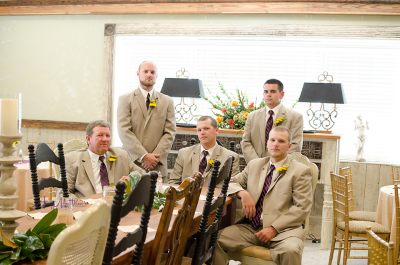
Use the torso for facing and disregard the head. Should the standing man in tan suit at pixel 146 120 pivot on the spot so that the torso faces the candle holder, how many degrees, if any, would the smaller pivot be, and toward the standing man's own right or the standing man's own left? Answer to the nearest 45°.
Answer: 0° — they already face it

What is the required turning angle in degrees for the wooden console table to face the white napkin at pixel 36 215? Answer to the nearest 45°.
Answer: approximately 45° to its right

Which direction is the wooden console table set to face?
toward the camera

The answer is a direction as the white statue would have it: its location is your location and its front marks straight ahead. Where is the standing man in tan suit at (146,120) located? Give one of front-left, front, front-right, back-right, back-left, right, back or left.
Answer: front-right

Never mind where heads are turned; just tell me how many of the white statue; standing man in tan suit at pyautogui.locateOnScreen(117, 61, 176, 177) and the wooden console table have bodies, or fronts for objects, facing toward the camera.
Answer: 3

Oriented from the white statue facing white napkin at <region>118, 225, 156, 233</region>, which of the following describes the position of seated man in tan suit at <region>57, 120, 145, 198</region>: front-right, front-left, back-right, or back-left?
front-right

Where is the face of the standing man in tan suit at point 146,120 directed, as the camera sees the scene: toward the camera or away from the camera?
toward the camera

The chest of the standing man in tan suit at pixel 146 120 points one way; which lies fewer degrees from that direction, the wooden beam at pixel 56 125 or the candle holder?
the candle holder

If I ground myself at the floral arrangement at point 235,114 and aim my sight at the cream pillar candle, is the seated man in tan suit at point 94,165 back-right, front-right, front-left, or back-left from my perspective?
front-right

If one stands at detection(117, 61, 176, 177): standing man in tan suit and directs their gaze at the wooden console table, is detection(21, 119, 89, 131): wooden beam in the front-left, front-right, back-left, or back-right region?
back-left

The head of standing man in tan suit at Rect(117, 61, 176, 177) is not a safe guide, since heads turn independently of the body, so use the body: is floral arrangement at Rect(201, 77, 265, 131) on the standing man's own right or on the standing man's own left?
on the standing man's own left

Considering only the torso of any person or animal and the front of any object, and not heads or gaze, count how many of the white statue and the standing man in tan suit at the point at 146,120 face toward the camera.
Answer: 2

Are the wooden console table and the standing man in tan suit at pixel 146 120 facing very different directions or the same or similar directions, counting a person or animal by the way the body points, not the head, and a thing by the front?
same or similar directions

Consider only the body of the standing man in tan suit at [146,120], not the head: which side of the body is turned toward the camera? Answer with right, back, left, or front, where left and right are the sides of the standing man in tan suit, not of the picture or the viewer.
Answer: front

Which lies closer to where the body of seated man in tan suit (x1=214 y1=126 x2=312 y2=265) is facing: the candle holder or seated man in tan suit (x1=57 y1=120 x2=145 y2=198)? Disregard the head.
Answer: the candle holder

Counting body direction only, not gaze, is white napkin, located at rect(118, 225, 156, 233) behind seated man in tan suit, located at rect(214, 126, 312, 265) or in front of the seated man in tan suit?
in front

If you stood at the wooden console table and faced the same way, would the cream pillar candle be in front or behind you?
in front
